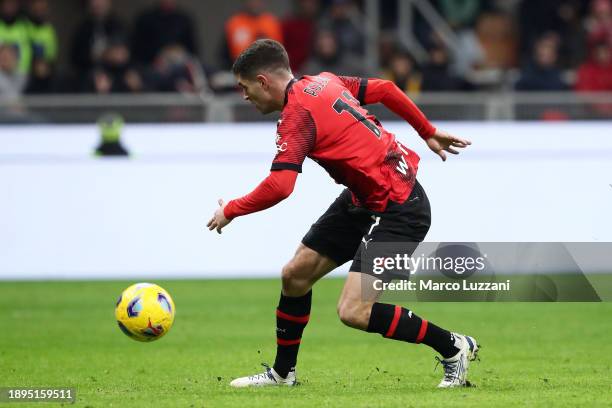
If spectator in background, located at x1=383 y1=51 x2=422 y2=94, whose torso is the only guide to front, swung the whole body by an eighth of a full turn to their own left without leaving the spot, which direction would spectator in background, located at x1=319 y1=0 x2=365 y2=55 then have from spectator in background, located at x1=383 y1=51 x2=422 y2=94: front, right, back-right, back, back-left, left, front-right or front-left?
back

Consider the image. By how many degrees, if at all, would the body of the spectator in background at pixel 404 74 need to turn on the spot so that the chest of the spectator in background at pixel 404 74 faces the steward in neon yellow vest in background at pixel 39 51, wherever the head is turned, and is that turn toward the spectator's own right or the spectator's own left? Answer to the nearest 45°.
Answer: approximately 90° to the spectator's own right

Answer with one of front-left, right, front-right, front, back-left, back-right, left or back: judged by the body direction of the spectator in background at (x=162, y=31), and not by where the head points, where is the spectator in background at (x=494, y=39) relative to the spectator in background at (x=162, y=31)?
left

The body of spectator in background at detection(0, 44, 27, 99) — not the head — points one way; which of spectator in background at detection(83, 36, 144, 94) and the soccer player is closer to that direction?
the soccer player

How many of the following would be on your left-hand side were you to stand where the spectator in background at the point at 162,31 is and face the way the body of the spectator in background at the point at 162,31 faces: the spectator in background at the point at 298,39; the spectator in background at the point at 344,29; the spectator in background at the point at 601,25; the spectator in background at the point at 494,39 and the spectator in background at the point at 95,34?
4

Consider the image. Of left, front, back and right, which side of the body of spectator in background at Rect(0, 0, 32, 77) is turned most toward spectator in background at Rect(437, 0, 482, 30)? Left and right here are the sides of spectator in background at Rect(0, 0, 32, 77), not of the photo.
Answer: left

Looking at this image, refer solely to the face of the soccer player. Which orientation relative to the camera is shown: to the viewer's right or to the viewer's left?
to the viewer's left

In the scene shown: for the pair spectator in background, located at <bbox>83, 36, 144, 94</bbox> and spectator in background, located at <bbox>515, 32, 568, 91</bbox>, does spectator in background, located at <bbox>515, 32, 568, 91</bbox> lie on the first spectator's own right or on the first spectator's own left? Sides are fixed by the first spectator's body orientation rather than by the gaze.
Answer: on the first spectator's own left

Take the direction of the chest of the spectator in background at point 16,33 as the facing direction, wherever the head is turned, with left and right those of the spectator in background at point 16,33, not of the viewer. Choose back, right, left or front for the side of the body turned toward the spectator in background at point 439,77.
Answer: left

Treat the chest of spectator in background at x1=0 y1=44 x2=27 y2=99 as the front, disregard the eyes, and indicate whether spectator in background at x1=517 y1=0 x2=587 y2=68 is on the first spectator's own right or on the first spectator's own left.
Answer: on the first spectator's own left
